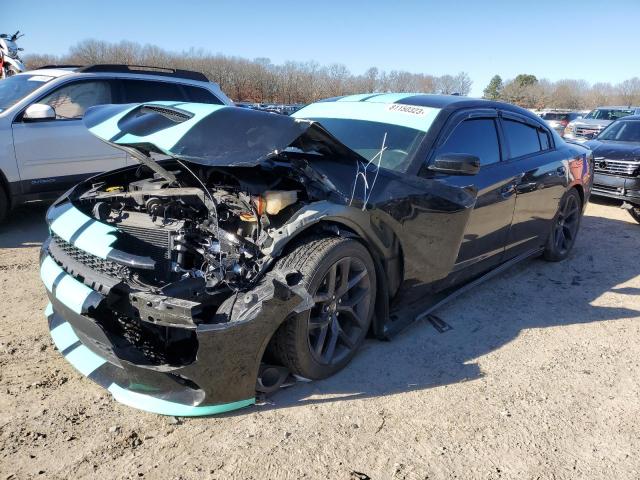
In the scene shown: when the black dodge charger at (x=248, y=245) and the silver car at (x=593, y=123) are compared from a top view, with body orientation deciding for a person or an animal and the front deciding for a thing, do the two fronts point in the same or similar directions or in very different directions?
same or similar directions

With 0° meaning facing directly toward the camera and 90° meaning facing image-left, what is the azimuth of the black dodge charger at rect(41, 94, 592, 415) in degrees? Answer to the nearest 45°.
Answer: approximately 45°

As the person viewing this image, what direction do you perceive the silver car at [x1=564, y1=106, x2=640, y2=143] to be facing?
facing the viewer and to the left of the viewer

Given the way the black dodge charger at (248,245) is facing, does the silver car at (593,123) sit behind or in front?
behind

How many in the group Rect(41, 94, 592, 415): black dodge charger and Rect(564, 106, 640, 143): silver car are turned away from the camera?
0

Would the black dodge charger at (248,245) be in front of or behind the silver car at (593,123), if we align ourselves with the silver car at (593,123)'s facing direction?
in front

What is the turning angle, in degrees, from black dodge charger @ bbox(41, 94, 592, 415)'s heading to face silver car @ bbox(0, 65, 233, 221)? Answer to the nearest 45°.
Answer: approximately 90° to its right

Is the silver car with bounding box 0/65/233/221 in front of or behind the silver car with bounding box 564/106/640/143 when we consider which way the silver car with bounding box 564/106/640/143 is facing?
in front
